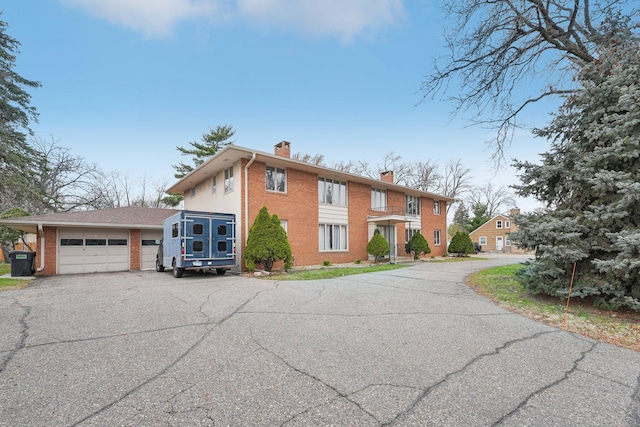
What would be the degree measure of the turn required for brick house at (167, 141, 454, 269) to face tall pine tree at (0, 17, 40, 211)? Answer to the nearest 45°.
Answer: approximately 135° to its right

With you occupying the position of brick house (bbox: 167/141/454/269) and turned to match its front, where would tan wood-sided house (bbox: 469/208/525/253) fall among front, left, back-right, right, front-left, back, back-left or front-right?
left

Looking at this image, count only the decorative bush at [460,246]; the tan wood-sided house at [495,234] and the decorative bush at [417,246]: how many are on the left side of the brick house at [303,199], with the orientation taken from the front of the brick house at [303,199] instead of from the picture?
3

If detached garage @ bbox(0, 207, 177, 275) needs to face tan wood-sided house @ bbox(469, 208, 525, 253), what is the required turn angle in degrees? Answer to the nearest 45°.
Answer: approximately 90° to its left

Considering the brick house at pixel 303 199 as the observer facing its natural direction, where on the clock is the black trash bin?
The black trash bin is roughly at 4 o'clock from the brick house.

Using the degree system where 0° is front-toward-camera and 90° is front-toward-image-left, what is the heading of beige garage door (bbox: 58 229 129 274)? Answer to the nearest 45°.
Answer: approximately 0°

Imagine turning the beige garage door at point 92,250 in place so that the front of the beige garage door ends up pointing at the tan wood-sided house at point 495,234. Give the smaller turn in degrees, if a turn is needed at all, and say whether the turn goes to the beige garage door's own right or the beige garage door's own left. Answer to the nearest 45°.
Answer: approximately 90° to the beige garage door's own left

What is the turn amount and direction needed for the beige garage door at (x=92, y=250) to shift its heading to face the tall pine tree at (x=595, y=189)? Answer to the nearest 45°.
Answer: approximately 45° to its left

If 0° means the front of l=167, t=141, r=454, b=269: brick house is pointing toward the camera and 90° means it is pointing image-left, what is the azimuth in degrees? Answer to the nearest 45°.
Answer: approximately 315°
